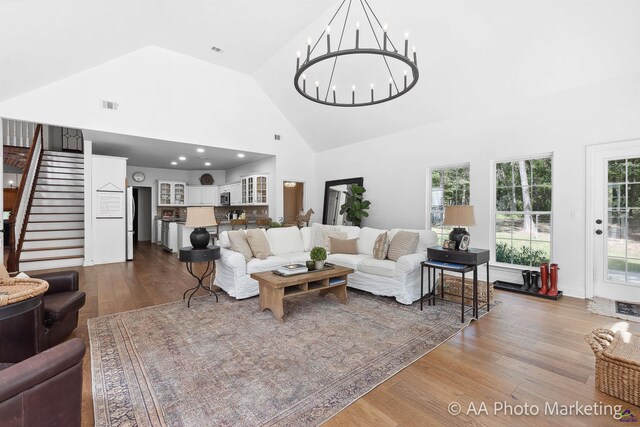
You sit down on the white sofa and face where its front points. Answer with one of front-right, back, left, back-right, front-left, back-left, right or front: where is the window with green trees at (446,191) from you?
back-left

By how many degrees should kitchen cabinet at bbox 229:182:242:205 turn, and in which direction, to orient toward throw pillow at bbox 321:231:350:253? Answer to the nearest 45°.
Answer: approximately 45° to its left

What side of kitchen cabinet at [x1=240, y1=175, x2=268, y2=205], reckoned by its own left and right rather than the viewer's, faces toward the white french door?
left

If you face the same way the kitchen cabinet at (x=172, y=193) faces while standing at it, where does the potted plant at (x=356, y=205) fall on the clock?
The potted plant is roughly at 11 o'clock from the kitchen cabinet.

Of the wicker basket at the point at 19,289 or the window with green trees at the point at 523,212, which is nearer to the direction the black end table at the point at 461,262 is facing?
the wicker basket

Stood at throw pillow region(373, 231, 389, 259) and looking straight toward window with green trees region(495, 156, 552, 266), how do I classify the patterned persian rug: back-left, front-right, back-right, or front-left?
back-right

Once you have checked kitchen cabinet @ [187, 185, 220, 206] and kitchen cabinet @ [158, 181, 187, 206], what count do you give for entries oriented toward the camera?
2

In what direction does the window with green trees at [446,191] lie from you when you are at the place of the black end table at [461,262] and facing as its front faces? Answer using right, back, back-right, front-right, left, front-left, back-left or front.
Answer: back-right

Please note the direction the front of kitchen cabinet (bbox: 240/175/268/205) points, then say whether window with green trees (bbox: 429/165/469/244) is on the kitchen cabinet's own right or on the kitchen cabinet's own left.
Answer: on the kitchen cabinet's own left
